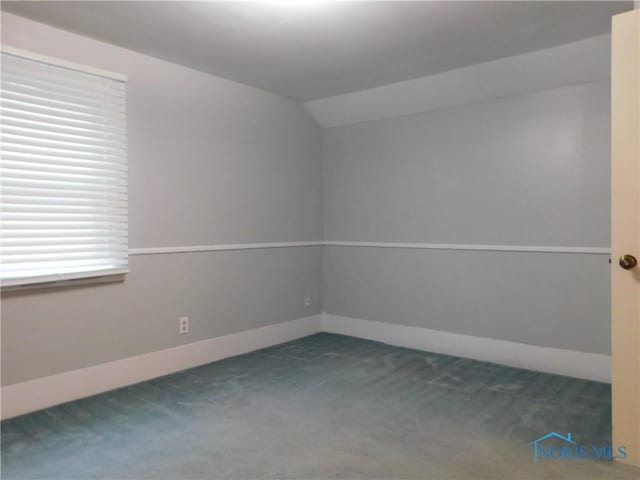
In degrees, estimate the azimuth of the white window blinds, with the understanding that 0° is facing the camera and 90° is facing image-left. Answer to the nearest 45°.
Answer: approximately 315°

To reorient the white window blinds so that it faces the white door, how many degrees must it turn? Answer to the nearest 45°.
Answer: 0° — it already faces it
